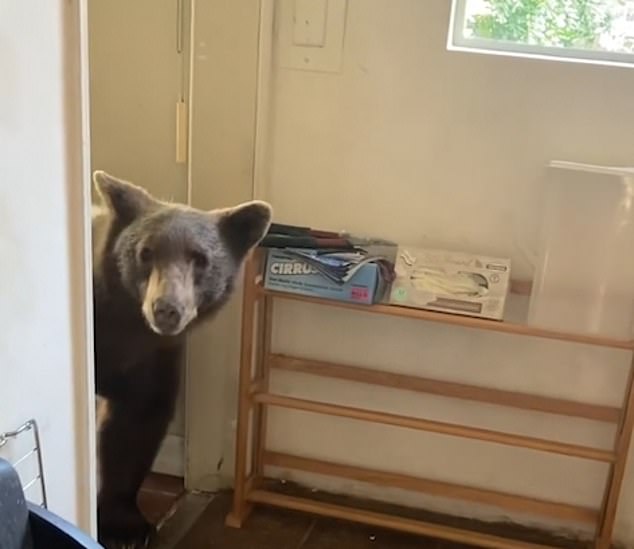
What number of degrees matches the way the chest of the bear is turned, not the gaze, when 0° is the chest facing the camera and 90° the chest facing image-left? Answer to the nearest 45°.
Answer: approximately 315°

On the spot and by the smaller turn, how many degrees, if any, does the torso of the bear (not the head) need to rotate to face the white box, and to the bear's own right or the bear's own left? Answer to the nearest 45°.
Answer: approximately 45° to the bear's own left

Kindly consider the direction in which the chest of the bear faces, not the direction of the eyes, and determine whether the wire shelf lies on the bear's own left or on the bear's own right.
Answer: on the bear's own right

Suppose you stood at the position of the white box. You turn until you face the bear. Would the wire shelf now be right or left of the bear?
left

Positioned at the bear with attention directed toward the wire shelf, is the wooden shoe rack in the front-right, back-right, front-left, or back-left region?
back-left
